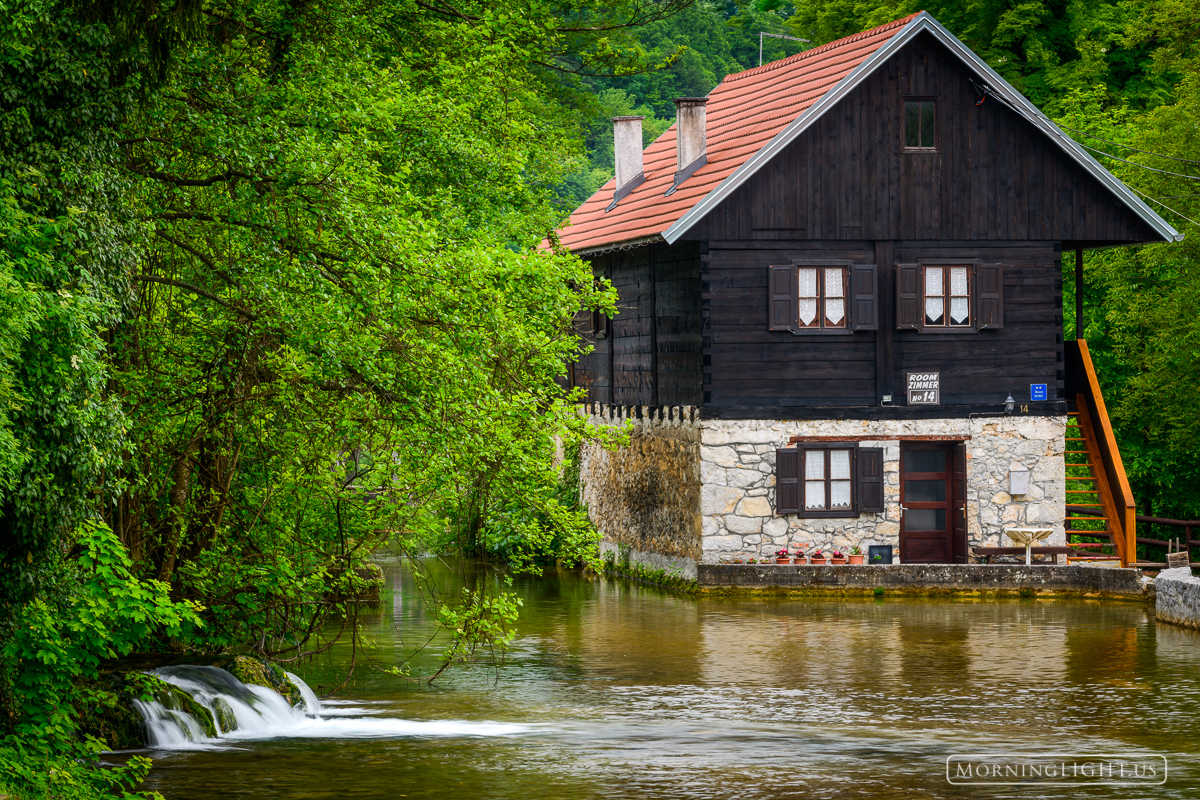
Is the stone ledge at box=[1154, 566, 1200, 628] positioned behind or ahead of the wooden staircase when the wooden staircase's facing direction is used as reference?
ahead

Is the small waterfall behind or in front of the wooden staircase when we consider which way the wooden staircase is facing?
in front

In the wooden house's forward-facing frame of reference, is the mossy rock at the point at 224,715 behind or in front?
in front

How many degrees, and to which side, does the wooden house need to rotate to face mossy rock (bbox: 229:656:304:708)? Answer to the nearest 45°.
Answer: approximately 45° to its right

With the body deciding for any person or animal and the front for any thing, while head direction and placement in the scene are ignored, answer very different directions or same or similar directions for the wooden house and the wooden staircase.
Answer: same or similar directions

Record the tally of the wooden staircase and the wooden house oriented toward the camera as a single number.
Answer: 2

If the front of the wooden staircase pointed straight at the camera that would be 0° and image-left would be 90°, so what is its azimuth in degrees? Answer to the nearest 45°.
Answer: approximately 0°

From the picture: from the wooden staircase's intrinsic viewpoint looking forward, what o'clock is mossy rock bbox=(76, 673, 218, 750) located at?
The mossy rock is roughly at 1 o'clock from the wooden staircase.

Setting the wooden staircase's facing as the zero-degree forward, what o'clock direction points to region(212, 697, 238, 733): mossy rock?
The mossy rock is roughly at 1 o'clock from the wooden staircase.

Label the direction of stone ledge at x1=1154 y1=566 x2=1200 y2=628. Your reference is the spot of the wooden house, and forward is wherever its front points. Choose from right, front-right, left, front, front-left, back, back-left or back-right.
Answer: front-left

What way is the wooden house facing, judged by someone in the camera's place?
facing the viewer
